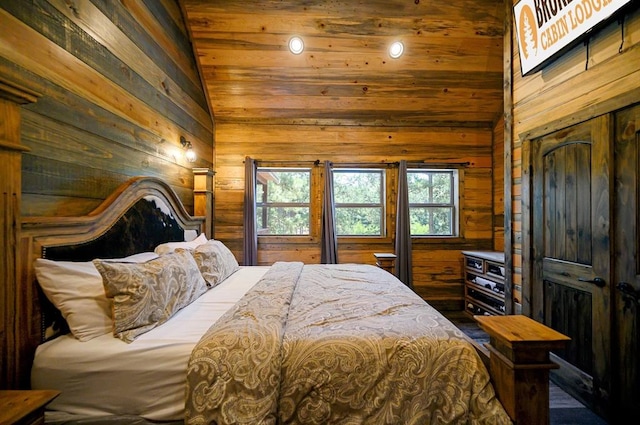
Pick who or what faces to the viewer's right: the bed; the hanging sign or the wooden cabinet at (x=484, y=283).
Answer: the bed

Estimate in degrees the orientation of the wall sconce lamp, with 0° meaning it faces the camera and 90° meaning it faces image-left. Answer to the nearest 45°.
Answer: approximately 315°

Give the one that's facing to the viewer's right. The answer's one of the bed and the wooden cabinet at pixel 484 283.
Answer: the bed

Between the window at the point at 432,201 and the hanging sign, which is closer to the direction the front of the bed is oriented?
the hanging sign

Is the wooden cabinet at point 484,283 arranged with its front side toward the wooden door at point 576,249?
no

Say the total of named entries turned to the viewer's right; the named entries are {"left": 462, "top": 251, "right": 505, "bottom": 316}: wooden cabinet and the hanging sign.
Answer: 0

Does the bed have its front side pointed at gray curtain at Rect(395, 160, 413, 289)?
no

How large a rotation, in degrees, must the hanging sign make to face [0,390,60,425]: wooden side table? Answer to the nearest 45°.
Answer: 0° — it already faces it

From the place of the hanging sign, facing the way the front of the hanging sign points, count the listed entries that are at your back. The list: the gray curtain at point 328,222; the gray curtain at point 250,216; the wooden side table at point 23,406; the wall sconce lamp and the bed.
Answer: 0

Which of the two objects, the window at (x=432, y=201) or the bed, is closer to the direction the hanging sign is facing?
the bed

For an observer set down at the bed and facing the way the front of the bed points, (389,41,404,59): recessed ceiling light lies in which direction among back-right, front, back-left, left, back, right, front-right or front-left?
front-left

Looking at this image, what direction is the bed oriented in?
to the viewer's right

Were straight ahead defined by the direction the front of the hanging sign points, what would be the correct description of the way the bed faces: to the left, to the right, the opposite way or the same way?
the opposite way

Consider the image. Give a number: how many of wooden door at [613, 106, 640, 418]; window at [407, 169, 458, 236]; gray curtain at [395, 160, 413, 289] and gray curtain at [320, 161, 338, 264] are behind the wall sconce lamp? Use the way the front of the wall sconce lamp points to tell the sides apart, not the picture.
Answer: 0

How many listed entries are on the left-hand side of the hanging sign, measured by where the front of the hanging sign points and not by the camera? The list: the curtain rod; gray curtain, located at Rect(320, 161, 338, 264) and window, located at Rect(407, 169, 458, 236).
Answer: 0

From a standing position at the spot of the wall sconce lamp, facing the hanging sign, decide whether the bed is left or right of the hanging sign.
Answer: right

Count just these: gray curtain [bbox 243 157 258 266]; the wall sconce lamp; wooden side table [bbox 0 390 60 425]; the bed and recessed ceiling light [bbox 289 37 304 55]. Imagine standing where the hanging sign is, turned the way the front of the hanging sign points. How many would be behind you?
0

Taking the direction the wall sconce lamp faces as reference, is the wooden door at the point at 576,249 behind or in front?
in front
